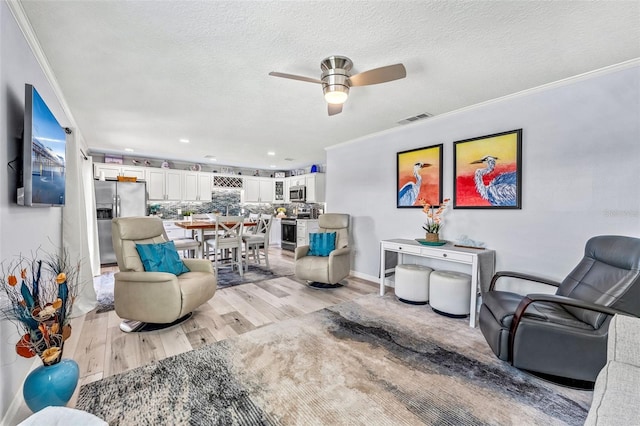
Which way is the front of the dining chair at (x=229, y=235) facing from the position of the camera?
facing away from the viewer and to the left of the viewer

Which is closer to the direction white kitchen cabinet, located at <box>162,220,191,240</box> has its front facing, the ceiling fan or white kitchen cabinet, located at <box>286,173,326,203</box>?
the ceiling fan

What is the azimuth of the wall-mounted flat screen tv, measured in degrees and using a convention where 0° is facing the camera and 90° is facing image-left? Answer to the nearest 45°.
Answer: approximately 270°

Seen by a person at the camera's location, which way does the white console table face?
facing the viewer and to the left of the viewer

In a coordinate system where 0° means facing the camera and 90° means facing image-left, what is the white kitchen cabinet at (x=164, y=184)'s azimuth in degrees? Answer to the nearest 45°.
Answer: approximately 0°

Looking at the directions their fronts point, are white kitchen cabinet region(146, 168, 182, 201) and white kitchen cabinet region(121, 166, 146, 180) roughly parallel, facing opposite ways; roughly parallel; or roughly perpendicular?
roughly parallel

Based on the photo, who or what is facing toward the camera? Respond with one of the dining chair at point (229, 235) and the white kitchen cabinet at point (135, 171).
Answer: the white kitchen cabinet

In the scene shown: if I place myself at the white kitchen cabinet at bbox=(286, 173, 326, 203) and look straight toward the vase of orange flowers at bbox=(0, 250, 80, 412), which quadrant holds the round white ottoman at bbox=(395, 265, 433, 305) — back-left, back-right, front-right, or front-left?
front-left

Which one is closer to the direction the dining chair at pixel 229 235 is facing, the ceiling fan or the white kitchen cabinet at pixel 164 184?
the white kitchen cabinet

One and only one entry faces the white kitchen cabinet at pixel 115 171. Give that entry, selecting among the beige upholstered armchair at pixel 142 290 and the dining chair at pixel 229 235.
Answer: the dining chair

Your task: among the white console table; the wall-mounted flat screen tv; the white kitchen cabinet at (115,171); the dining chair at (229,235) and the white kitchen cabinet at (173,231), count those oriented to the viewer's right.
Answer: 1

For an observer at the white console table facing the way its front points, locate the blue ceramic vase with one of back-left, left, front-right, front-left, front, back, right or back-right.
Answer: front

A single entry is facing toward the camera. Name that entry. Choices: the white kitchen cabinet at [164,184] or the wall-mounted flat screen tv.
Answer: the white kitchen cabinet

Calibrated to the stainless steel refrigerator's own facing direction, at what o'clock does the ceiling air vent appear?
The ceiling air vent is roughly at 11 o'clock from the stainless steel refrigerator.

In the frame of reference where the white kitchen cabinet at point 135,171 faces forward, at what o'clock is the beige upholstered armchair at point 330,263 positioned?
The beige upholstered armchair is roughly at 11 o'clock from the white kitchen cabinet.

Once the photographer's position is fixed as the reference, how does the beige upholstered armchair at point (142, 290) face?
facing the viewer and to the right of the viewer

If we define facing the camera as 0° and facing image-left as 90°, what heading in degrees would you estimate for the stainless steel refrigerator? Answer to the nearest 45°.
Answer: approximately 0°

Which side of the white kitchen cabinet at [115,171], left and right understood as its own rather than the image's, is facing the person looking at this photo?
front

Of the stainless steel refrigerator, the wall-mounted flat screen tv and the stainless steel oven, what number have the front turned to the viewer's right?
1
